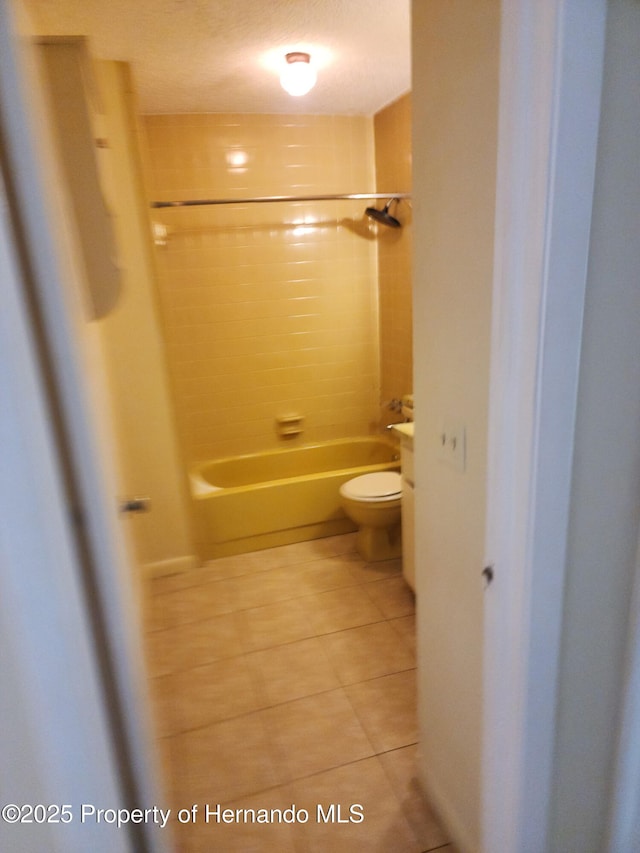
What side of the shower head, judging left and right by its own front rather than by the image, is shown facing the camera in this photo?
left

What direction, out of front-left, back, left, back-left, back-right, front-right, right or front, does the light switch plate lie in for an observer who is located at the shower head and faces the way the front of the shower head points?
left

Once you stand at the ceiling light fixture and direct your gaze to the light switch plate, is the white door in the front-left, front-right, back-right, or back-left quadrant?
front-right

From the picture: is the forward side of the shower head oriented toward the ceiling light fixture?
no

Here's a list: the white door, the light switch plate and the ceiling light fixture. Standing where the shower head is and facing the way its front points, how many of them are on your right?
0

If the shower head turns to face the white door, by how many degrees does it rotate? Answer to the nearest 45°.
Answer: approximately 90° to its left
